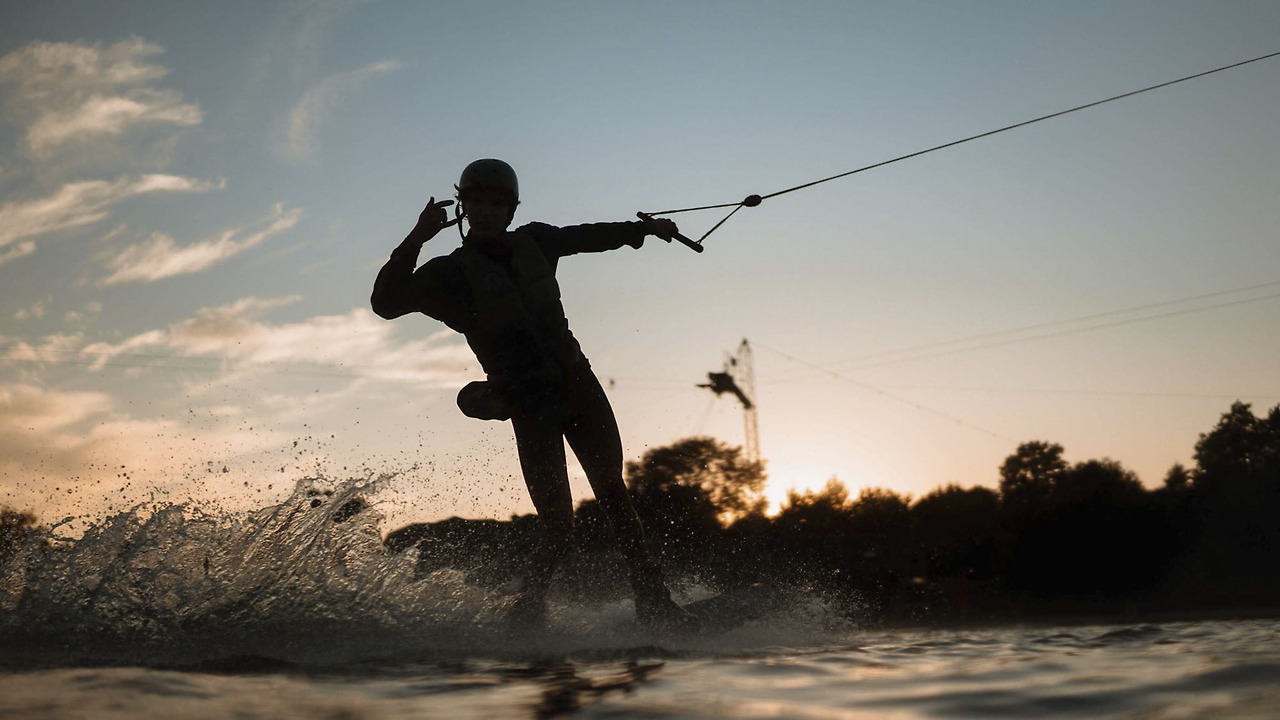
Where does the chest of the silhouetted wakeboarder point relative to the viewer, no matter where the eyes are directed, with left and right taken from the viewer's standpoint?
facing the viewer

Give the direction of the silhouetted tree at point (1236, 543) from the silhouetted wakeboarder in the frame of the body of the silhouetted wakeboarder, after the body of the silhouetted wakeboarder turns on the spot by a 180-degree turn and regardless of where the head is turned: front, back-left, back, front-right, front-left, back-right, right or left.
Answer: front-right

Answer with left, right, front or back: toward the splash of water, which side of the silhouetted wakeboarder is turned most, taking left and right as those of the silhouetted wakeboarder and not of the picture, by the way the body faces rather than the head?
right
